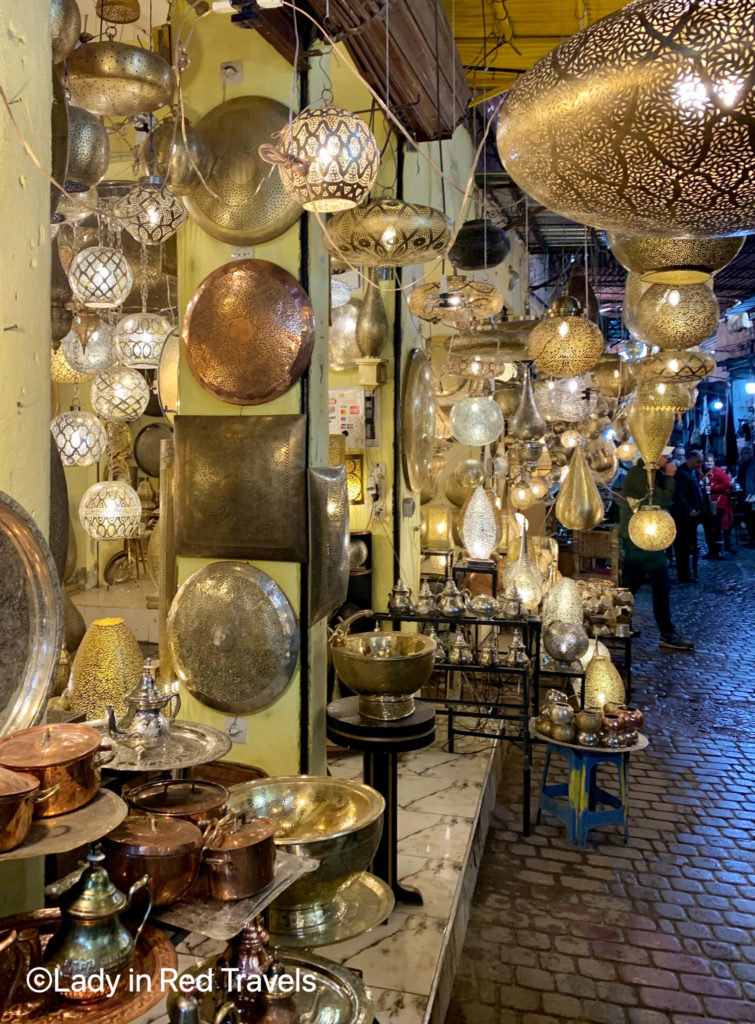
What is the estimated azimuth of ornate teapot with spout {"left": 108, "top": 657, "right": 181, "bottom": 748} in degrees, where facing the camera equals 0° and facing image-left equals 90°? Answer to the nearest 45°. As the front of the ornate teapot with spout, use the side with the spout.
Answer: approximately 90°

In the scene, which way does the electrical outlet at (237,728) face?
toward the camera

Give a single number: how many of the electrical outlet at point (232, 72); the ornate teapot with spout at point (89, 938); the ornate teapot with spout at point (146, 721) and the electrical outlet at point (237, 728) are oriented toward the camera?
2

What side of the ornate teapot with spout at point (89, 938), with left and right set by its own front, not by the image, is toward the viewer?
left

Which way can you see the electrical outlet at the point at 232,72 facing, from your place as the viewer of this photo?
facing the viewer

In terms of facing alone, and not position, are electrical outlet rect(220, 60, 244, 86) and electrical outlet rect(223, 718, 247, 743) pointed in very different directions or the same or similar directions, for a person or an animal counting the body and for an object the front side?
same or similar directions
